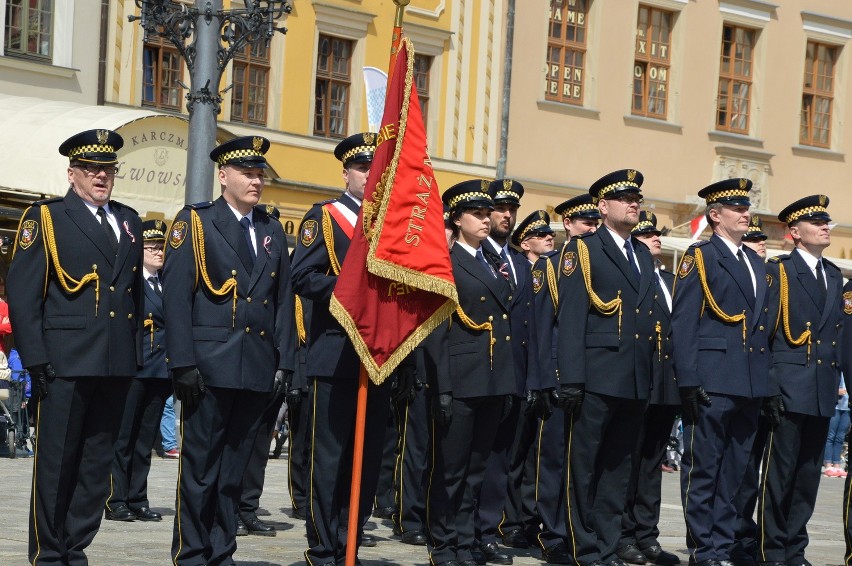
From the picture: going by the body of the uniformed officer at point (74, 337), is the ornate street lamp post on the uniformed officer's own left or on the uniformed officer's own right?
on the uniformed officer's own left

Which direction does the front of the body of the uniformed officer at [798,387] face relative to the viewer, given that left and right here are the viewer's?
facing the viewer and to the right of the viewer

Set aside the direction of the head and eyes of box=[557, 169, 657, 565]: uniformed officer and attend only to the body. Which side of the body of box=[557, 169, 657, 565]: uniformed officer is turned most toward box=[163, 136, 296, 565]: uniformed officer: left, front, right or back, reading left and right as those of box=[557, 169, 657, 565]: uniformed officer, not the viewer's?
right

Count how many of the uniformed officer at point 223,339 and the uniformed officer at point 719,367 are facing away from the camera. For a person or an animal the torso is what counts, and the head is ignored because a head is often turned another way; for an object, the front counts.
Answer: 0

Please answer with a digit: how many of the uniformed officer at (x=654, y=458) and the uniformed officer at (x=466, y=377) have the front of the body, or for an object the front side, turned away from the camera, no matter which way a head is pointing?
0

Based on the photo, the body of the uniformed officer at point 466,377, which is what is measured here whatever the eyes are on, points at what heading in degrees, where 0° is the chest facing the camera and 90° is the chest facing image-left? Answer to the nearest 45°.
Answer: approximately 315°

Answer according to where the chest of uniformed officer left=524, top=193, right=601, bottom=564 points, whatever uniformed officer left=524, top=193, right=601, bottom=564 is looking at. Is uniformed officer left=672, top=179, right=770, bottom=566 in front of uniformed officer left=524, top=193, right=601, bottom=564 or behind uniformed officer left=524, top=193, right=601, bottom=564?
in front

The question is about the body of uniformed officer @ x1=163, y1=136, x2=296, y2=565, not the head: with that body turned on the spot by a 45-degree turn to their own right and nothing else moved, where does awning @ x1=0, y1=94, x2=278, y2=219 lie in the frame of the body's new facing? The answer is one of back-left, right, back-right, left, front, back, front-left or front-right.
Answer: back

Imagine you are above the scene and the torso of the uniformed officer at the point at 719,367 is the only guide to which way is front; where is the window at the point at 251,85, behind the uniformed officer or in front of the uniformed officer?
behind

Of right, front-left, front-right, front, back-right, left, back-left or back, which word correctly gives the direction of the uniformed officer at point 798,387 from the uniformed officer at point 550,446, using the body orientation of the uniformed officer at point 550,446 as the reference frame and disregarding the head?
front-left

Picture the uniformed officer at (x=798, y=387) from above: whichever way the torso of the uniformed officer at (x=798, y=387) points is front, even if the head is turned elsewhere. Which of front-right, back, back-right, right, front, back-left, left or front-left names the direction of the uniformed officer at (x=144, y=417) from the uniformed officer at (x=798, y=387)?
back-right

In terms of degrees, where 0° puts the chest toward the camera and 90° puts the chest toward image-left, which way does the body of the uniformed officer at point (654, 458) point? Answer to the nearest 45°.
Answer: approximately 315°

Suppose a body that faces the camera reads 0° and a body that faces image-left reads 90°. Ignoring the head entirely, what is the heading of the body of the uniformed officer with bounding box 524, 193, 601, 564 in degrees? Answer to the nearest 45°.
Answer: approximately 315°

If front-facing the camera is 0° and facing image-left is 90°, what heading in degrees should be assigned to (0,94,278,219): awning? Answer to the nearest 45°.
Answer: approximately 315°

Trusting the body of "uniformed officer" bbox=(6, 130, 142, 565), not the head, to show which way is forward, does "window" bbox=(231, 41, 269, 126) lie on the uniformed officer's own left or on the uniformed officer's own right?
on the uniformed officer's own left
